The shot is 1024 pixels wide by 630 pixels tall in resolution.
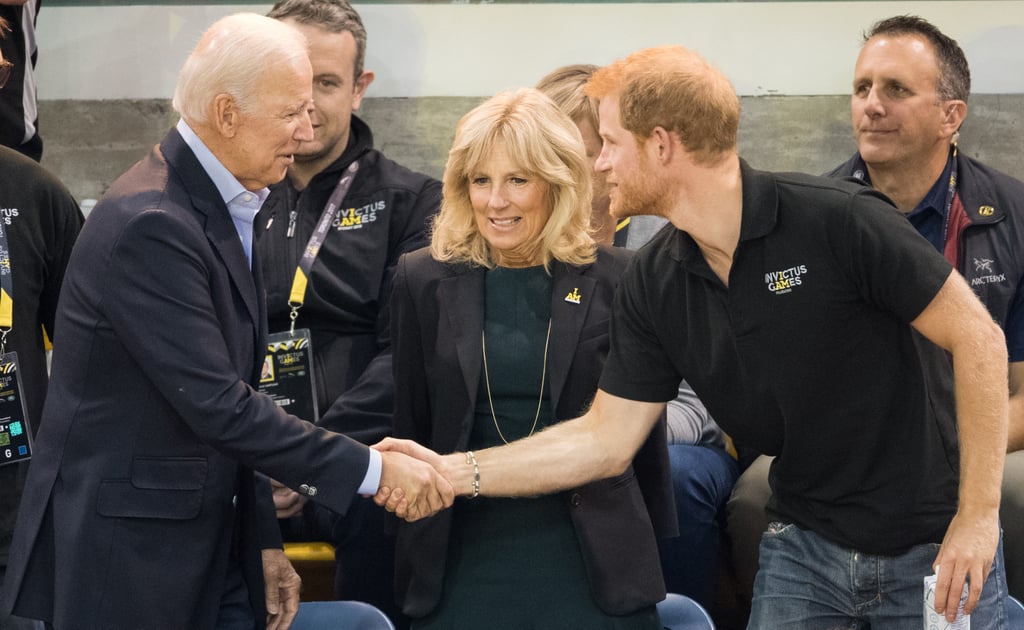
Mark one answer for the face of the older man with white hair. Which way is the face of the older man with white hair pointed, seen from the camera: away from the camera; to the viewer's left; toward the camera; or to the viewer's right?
to the viewer's right

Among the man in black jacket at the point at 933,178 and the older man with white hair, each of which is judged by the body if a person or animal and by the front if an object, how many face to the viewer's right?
1

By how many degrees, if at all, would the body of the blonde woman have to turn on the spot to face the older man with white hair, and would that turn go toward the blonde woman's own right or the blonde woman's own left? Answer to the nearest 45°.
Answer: approximately 45° to the blonde woman's own right

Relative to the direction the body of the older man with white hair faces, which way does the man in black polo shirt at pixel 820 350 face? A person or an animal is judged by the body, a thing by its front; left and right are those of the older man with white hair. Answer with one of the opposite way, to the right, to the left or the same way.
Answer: the opposite way

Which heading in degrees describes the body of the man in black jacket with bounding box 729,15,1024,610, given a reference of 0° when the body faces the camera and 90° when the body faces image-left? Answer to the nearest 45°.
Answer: approximately 45°

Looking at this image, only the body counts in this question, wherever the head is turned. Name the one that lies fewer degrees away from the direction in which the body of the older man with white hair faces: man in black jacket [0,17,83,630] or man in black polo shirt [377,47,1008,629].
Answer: the man in black polo shirt

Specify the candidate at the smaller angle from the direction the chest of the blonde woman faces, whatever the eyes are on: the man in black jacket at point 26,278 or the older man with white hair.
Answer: the older man with white hair

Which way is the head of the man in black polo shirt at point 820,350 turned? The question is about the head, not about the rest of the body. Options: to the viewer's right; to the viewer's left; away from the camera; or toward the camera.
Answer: to the viewer's left

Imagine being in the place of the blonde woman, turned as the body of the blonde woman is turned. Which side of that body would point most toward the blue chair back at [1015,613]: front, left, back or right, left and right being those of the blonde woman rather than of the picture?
left

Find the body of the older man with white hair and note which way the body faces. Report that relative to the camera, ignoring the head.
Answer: to the viewer's right
